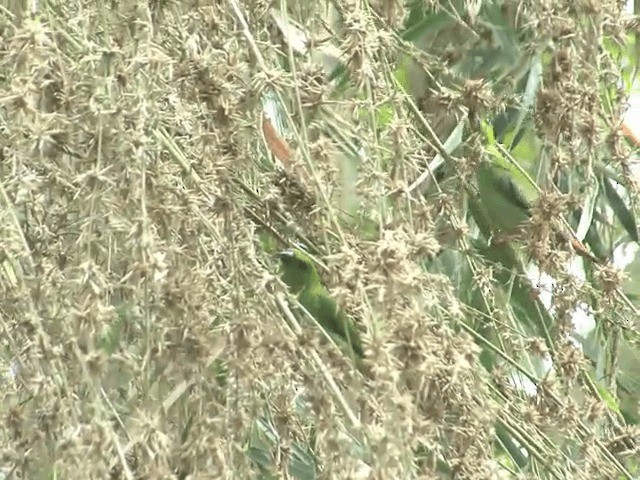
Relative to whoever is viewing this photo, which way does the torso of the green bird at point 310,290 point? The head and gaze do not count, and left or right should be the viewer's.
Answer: facing to the left of the viewer
